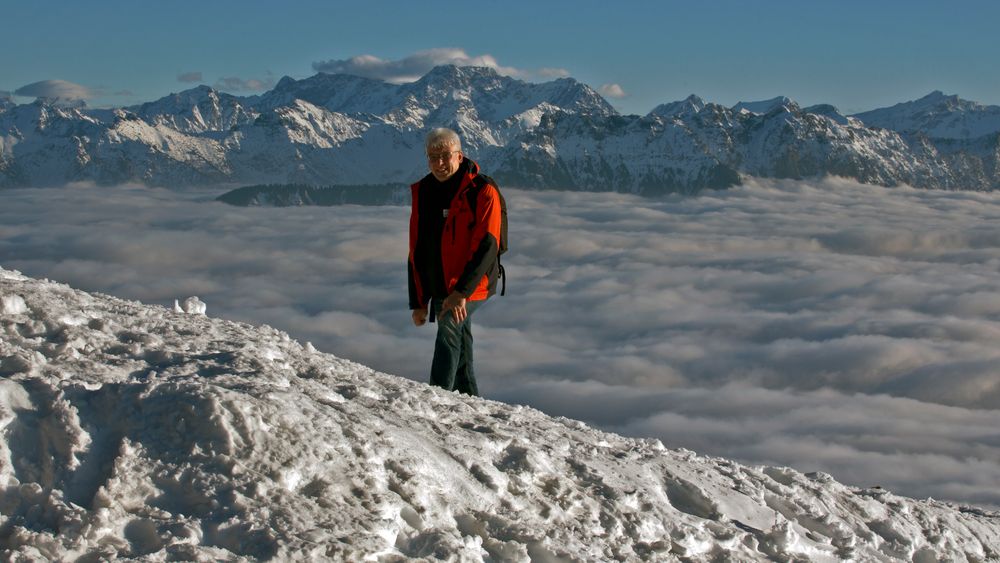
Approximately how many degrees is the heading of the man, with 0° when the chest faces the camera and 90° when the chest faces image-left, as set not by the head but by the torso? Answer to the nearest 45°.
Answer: approximately 45°
